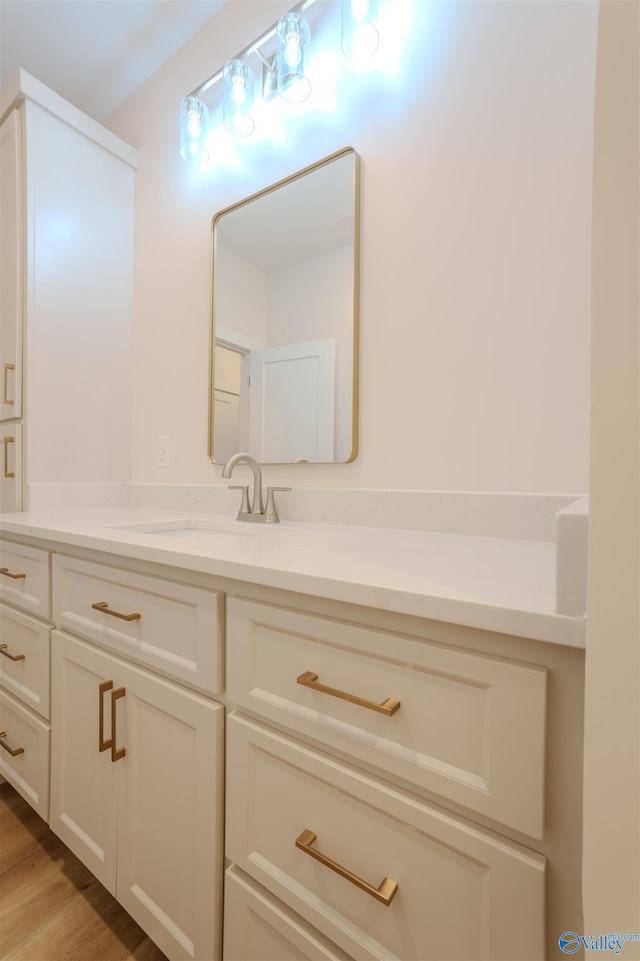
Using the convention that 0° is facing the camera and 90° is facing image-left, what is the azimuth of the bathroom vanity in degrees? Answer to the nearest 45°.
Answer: approximately 45°

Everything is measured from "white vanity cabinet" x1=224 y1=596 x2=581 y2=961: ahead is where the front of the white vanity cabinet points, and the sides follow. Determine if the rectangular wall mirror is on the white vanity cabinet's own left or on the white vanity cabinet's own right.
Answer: on the white vanity cabinet's own right

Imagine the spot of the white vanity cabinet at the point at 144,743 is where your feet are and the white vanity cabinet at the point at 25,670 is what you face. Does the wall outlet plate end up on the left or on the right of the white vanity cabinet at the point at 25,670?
right

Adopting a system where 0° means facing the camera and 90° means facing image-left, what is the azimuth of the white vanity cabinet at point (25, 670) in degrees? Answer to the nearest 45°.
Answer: approximately 45°

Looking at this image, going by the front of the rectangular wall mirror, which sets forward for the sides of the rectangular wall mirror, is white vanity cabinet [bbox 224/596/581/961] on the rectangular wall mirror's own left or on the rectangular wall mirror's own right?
on the rectangular wall mirror's own left
